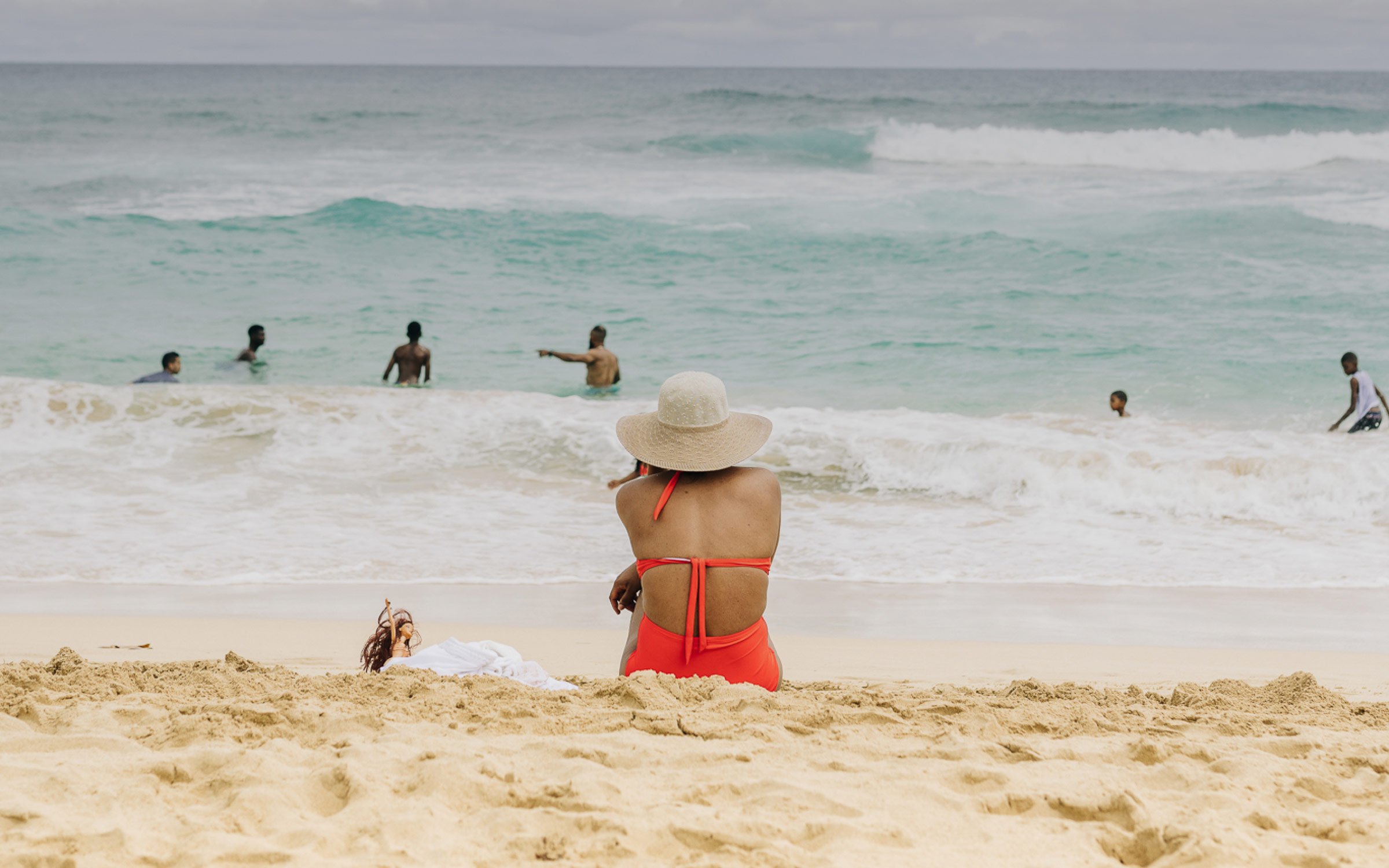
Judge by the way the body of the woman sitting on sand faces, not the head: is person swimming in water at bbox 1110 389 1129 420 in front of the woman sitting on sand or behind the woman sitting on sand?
in front

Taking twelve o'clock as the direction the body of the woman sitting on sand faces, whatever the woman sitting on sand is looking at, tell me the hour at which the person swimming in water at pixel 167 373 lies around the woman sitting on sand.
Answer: The person swimming in water is roughly at 11 o'clock from the woman sitting on sand.

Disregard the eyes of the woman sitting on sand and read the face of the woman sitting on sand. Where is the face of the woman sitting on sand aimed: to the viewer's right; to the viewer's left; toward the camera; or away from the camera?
away from the camera

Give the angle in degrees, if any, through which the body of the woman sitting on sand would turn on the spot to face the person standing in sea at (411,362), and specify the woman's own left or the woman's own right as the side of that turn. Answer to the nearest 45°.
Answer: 0° — they already face them

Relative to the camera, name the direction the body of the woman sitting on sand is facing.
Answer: away from the camera

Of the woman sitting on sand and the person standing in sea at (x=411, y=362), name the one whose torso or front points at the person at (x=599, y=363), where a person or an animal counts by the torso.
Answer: the woman sitting on sand

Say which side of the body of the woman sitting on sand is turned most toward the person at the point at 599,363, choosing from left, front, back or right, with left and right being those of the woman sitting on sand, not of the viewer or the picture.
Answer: front

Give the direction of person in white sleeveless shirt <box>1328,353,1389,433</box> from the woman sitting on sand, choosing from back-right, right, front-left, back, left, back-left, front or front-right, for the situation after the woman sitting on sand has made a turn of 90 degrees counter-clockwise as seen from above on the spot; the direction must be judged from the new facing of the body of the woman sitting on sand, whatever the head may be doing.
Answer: back-right
